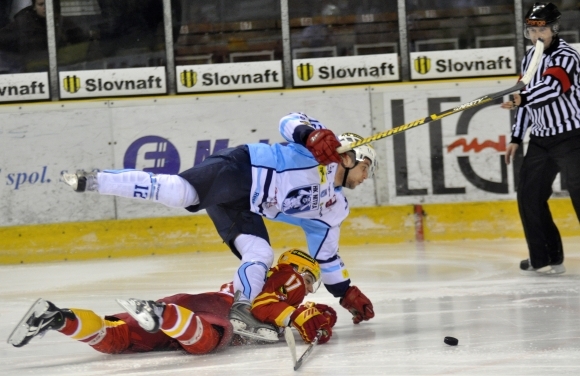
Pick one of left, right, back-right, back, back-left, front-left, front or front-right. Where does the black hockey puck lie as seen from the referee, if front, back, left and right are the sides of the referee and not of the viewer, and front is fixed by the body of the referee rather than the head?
front-left

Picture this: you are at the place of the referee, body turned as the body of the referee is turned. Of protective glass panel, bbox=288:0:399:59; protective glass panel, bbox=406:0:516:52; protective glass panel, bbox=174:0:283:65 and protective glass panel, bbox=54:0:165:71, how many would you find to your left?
0

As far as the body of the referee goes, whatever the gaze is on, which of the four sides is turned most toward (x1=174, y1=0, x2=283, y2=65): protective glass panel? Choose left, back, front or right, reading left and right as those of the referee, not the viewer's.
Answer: right

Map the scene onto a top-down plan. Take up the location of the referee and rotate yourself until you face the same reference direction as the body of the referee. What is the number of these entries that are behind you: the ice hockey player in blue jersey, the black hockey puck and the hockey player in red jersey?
0

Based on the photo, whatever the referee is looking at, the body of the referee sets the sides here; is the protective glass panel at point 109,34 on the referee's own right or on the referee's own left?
on the referee's own right

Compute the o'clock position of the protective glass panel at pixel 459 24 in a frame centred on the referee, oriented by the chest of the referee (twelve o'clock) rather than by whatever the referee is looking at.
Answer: The protective glass panel is roughly at 4 o'clock from the referee.

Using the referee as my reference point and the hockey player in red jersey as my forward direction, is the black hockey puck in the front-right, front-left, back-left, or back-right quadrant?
front-left

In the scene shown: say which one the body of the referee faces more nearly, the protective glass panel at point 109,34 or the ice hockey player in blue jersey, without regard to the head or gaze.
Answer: the ice hockey player in blue jersey

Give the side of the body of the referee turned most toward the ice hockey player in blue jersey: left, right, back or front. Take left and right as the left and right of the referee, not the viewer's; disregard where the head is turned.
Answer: front

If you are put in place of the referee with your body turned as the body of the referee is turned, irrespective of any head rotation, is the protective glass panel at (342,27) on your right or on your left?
on your right

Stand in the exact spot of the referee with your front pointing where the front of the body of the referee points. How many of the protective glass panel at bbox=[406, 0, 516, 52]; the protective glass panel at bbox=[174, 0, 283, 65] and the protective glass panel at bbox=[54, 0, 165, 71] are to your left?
0

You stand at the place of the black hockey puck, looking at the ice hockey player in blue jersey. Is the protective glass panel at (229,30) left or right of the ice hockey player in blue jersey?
right
